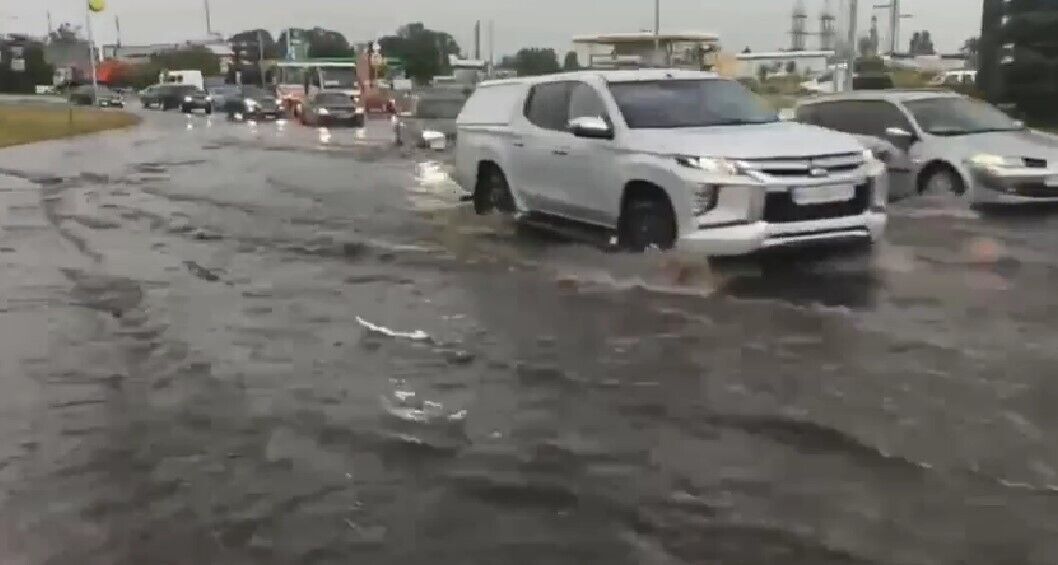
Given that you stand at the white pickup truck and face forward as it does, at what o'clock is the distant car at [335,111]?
The distant car is roughly at 7 o'clock from the white pickup truck.

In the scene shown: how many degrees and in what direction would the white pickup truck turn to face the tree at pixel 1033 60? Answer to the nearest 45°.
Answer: approximately 90° to its left

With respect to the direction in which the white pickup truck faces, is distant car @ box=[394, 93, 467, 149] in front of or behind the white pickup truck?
behind

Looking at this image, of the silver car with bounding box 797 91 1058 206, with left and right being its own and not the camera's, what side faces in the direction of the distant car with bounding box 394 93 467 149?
back

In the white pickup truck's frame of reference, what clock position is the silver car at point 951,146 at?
The silver car is roughly at 9 o'clock from the white pickup truck.

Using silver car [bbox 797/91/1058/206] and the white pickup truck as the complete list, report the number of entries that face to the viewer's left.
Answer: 0

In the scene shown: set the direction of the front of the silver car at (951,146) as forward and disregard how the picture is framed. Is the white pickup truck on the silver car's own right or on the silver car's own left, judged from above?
on the silver car's own right

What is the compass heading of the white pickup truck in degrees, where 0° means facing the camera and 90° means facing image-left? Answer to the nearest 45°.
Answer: approximately 315°

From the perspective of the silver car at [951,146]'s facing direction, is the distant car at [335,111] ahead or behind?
behind

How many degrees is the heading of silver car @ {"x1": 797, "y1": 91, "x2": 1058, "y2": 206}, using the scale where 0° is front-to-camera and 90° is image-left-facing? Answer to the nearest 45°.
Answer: approximately 315°
